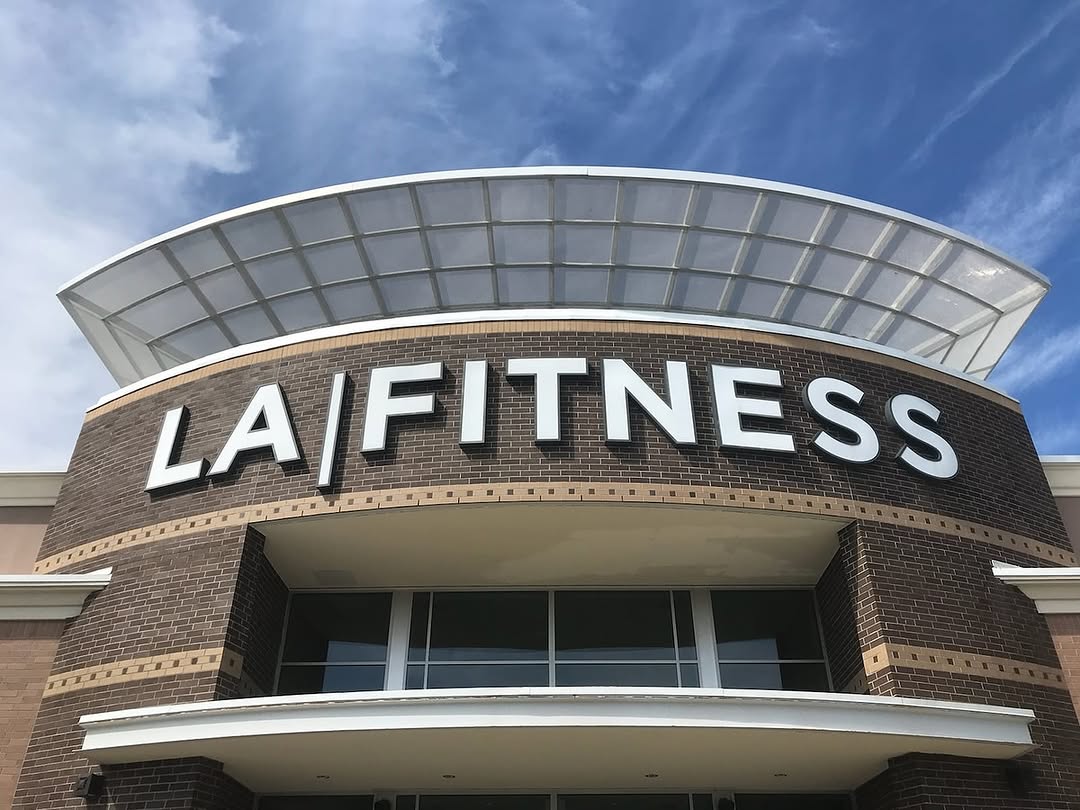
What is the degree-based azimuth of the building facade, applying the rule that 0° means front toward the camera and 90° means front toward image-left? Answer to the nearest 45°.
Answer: approximately 0°
